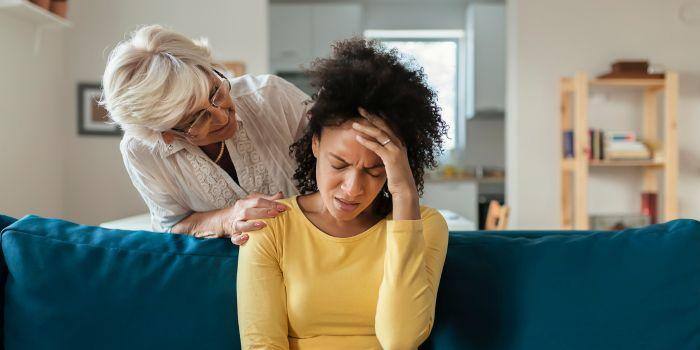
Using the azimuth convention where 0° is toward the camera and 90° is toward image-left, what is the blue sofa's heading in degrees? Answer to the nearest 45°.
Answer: approximately 0°

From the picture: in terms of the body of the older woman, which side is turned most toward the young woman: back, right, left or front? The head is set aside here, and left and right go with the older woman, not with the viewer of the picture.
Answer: front

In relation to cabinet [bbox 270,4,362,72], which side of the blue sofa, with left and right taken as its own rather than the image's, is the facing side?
back

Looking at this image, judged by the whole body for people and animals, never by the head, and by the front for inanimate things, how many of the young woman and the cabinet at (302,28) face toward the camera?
2

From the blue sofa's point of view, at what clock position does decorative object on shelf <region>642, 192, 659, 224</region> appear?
The decorative object on shelf is roughly at 7 o'clock from the blue sofa.

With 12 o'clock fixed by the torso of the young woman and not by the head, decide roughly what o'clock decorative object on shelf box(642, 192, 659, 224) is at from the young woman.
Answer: The decorative object on shelf is roughly at 7 o'clock from the young woman.

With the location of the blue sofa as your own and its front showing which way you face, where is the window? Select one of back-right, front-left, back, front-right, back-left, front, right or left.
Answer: back

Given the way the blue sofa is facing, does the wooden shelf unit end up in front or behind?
behind

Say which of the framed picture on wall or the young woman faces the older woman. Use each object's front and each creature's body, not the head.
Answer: the framed picture on wall

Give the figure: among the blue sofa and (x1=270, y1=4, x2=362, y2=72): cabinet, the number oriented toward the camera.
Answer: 2

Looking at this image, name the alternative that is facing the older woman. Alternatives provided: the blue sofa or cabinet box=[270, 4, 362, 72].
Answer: the cabinet

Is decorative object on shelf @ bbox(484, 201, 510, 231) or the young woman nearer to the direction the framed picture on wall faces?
the young woman

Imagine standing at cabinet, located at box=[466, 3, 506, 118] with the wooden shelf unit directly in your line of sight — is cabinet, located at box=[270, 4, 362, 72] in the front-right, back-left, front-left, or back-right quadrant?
back-right
